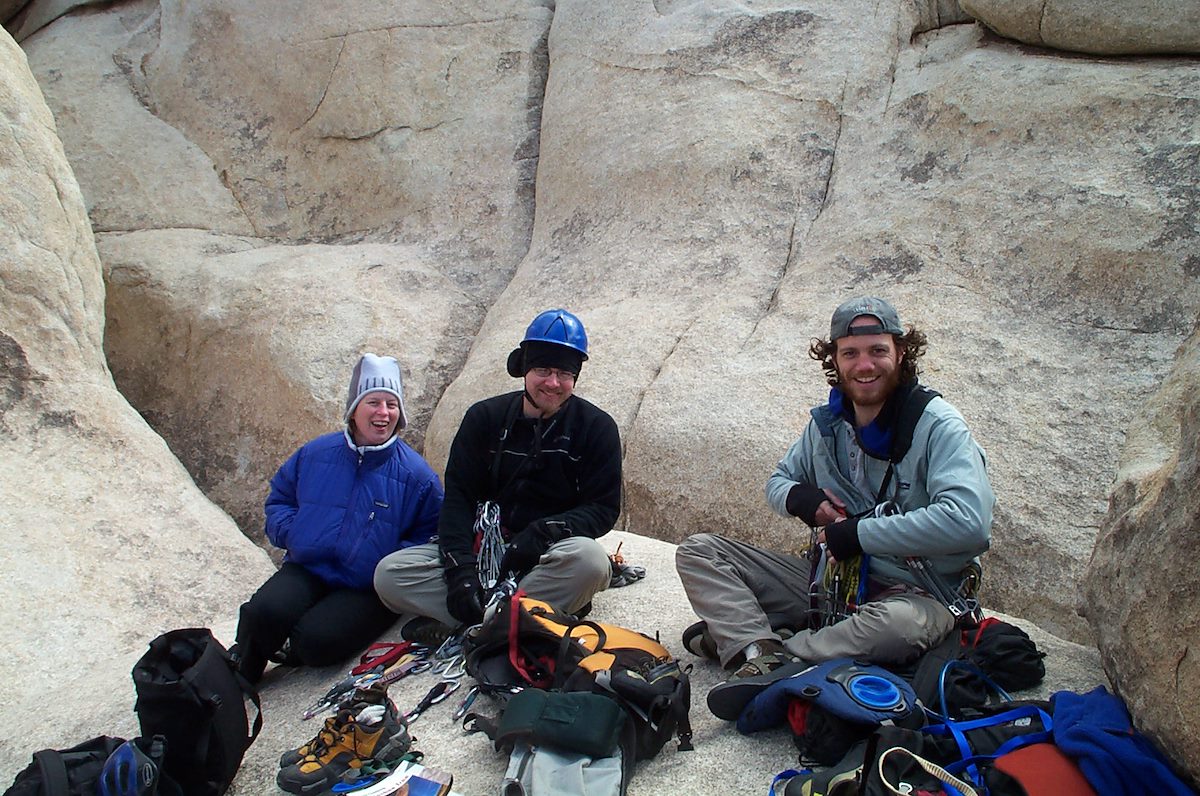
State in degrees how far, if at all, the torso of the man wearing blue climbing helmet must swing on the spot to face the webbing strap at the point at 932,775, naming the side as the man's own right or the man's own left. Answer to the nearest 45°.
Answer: approximately 45° to the man's own left

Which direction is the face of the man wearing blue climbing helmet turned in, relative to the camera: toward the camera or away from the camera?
toward the camera

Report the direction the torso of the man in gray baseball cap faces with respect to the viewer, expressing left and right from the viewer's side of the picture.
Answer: facing the viewer and to the left of the viewer

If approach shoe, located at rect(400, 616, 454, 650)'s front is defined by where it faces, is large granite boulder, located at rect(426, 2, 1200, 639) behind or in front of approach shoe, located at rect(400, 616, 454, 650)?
behind

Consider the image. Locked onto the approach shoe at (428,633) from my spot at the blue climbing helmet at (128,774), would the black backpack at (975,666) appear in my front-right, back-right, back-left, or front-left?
front-right

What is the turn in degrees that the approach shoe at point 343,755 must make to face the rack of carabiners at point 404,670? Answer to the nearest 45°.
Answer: approximately 135° to its right

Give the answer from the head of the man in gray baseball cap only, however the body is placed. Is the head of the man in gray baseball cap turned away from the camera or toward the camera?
toward the camera

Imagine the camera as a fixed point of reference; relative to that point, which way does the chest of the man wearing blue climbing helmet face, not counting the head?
toward the camera

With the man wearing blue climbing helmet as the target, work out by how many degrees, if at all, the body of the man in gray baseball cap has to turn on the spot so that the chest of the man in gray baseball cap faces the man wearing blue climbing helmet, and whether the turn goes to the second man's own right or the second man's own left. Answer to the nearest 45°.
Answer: approximately 45° to the second man's own right

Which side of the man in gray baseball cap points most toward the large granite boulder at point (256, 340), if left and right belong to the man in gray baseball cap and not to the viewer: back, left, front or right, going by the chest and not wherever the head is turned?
right

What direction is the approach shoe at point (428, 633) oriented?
to the viewer's left

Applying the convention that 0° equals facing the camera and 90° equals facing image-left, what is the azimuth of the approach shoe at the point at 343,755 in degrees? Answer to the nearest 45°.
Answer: approximately 45°

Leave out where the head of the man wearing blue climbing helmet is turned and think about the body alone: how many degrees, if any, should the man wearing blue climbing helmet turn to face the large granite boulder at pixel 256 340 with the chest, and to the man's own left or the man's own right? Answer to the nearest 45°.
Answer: approximately 135° to the man's own right

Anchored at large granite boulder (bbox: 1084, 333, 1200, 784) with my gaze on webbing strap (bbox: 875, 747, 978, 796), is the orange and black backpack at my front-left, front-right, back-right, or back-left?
front-right

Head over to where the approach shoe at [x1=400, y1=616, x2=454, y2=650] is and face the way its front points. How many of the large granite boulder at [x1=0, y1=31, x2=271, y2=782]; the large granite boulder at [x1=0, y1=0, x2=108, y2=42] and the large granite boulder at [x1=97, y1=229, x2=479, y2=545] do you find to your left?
0
